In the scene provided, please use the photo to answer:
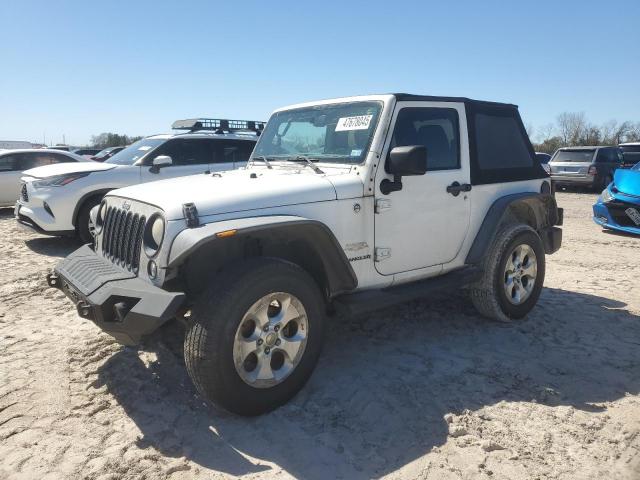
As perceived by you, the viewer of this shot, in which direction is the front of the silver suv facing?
facing away from the viewer and to the right of the viewer

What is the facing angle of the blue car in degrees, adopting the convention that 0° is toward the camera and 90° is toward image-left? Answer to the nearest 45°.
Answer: approximately 45°

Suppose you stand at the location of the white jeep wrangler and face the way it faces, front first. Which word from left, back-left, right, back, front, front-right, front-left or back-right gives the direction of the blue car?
back

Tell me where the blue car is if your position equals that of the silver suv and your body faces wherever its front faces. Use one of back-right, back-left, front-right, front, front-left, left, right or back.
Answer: back-right

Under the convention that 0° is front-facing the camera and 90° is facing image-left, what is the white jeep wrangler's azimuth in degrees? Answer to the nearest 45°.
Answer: approximately 45°

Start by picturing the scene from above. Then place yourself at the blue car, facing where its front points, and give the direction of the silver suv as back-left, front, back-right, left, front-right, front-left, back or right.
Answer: back-right

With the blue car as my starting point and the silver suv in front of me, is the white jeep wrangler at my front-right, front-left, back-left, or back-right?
back-left

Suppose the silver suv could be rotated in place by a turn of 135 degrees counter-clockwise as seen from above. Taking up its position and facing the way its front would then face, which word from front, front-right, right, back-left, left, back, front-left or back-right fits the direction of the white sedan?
front-left

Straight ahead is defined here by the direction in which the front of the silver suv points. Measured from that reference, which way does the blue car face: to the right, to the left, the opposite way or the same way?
the opposite way

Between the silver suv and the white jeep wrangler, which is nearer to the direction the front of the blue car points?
the white jeep wrangler
